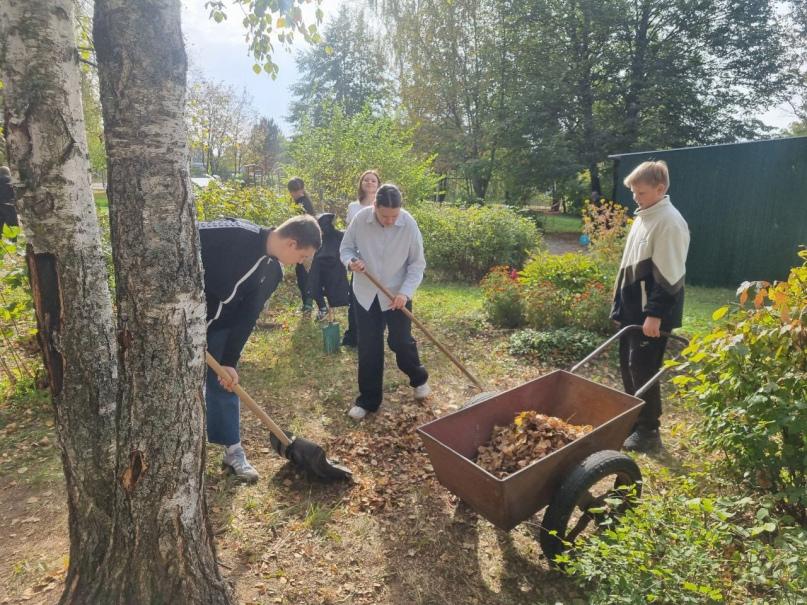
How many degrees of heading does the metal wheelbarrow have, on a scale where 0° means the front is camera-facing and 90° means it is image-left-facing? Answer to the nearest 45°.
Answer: approximately 45°

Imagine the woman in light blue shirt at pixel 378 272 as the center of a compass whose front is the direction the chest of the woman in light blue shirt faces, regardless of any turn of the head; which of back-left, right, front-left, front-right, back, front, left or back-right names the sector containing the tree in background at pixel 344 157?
back

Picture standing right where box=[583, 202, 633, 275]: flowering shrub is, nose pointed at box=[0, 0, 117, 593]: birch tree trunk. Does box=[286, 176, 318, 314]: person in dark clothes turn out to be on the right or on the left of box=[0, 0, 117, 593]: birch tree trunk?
right

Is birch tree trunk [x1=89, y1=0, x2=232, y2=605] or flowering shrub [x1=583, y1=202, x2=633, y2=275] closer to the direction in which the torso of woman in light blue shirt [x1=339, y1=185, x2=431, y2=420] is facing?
the birch tree trunk

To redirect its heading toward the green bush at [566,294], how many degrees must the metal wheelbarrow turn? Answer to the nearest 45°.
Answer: approximately 135° to its right

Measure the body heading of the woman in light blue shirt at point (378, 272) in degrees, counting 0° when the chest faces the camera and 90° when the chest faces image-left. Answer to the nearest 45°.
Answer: approximately 0°

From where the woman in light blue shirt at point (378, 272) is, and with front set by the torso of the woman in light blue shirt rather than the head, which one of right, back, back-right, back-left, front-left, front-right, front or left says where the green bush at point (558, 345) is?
back-left

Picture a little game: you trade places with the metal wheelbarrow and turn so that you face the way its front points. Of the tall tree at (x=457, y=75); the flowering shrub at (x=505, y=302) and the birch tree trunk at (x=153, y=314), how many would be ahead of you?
1
